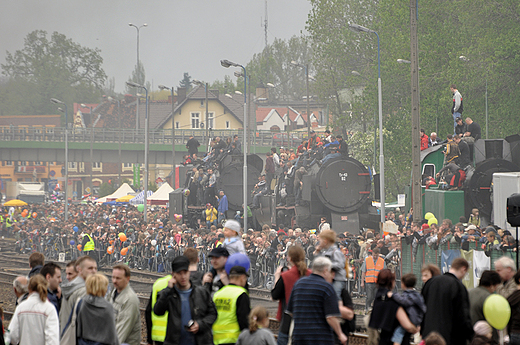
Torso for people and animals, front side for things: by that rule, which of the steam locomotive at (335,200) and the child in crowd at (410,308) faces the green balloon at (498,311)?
the steam locomotive

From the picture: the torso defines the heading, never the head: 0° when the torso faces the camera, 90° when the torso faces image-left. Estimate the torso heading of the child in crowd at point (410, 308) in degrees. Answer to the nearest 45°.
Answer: approximately 135°

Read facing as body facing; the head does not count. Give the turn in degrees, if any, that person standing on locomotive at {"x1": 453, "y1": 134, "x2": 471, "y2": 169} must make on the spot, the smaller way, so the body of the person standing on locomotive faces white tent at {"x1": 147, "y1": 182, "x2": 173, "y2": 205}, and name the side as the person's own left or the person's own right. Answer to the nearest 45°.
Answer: approximately 45° to the person's own right

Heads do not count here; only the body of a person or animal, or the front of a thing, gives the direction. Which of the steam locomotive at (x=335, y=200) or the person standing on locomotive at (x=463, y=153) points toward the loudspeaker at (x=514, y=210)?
the steam locomotive

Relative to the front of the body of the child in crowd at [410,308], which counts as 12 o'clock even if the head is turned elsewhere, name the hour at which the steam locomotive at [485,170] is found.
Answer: The steam locomotive is roughly at 2 o'clock from the child in crowd.

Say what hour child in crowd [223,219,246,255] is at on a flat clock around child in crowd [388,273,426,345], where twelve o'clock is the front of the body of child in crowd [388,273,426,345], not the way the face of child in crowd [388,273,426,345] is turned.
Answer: child in crowd [223,219,246,255] is roughly at 11 o'clock from child in crowd [388,273,426,345].

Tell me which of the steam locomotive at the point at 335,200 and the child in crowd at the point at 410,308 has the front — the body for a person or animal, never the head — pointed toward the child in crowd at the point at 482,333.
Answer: the steam locomotive
